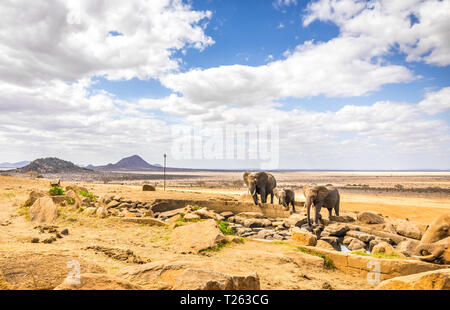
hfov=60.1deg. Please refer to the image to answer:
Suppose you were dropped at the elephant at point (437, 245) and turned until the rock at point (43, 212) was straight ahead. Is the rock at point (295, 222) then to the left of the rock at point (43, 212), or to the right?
right

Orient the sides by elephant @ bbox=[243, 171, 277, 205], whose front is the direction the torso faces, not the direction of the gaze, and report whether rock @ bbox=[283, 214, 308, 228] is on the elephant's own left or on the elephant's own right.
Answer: on the elephant's own left

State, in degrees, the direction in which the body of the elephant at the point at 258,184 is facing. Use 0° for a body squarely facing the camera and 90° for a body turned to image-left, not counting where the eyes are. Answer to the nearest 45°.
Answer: approximately 45°

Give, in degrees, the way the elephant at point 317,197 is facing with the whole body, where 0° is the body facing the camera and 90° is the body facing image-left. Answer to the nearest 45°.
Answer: approximately 45°

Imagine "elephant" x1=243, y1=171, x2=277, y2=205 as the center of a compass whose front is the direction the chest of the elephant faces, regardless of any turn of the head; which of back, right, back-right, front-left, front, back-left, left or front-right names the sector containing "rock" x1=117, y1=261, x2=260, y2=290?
front-left

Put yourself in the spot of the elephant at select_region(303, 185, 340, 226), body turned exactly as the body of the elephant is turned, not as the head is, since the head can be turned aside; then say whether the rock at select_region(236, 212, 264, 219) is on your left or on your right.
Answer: on your right

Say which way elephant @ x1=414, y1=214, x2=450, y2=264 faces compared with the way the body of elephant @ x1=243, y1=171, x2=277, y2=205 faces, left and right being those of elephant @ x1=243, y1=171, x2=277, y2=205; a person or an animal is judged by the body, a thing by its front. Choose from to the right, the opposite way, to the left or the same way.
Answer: to the right

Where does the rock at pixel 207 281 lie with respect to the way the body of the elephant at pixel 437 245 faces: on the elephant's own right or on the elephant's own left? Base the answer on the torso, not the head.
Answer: on the elephant's own left
